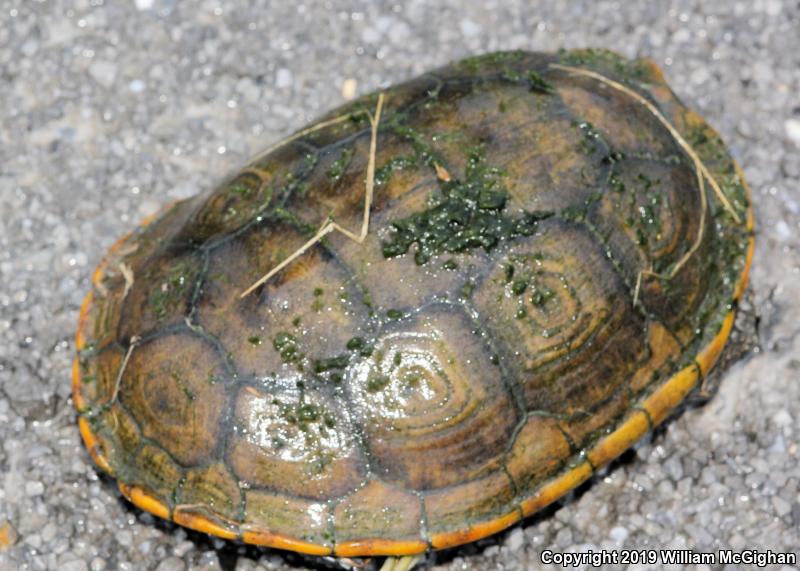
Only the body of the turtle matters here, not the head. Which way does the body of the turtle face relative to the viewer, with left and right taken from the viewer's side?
facing away from the viewer and to the right of the viewer
